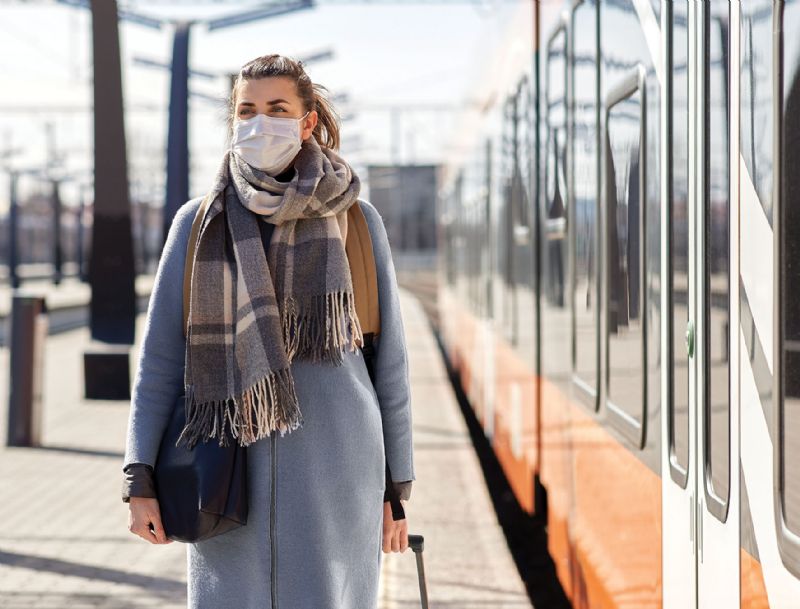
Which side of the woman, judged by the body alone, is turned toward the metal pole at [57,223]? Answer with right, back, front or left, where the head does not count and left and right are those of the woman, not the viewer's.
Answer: back

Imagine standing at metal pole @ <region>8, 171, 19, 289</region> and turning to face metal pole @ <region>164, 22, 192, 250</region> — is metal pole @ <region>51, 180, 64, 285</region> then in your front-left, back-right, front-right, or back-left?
back-left

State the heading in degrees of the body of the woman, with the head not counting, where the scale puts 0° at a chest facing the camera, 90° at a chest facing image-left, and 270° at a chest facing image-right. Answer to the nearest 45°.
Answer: approximately 0°

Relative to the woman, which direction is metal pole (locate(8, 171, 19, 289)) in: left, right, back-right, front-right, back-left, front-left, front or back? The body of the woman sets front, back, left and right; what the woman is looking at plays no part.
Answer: back

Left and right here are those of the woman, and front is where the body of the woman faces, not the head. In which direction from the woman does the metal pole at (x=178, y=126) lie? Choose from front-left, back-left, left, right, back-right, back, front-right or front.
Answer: back

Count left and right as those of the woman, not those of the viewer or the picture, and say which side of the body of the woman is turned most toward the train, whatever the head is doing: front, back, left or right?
left
